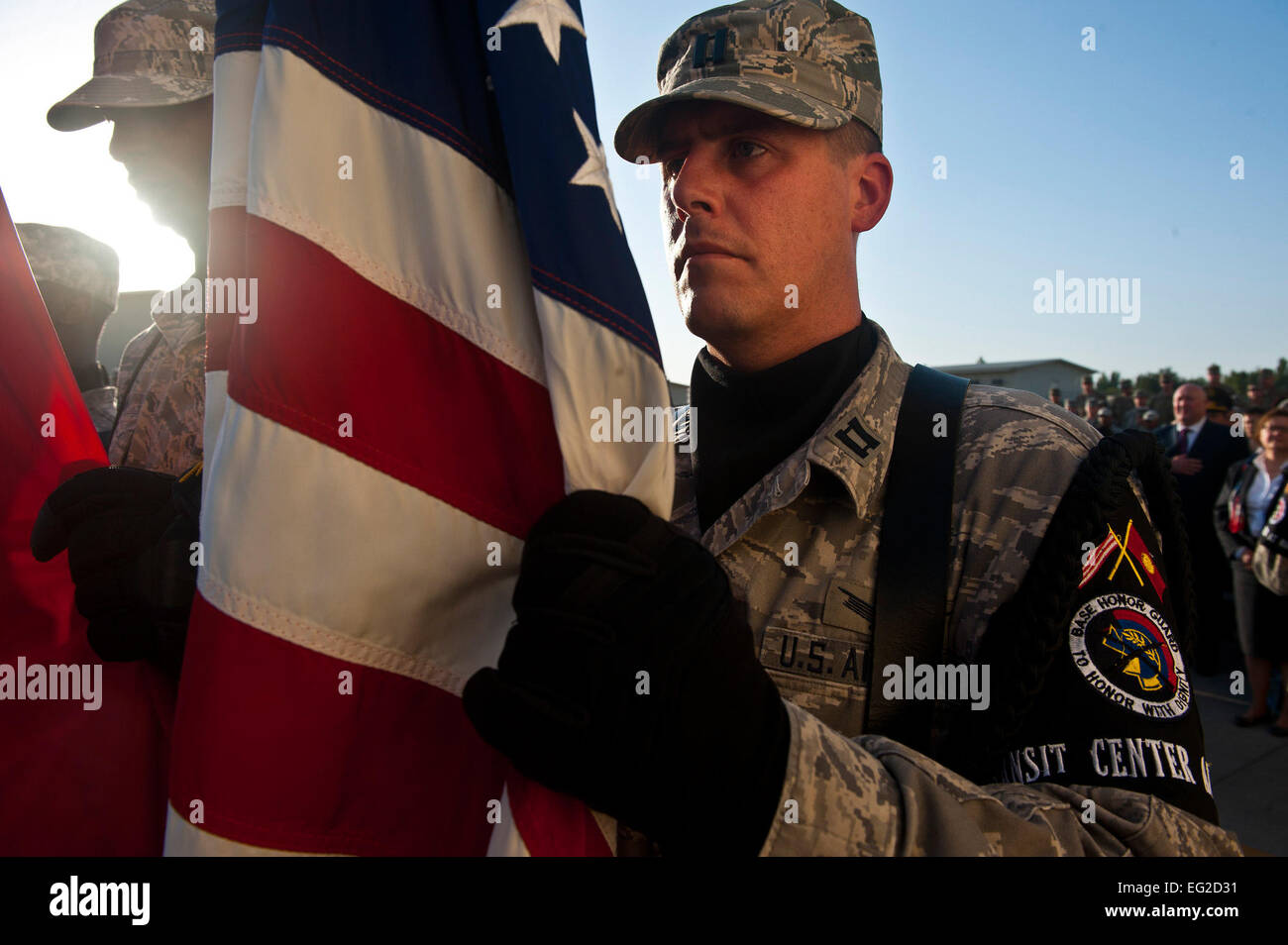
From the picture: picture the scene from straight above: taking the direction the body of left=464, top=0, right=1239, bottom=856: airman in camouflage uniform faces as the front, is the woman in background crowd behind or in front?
behind

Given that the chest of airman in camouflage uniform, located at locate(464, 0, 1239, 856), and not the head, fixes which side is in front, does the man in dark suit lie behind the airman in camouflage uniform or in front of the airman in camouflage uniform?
behind

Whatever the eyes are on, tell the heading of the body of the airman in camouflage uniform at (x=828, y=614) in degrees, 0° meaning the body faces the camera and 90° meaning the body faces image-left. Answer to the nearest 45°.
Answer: approximately 45°

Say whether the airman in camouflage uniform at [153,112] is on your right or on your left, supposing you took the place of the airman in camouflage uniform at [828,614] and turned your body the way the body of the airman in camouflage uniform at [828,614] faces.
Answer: on your right

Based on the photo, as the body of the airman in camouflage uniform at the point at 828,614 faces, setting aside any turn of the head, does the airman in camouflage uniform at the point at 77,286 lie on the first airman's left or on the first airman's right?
on the first airman's right
